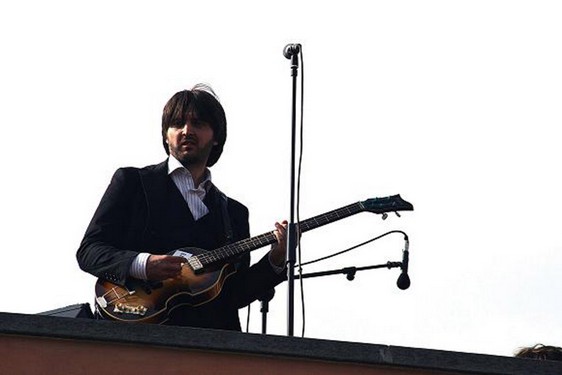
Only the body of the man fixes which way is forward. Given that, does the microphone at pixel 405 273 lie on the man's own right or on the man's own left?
on the man's own left

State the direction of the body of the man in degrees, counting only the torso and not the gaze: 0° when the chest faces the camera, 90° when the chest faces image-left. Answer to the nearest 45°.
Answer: approximately 315°
